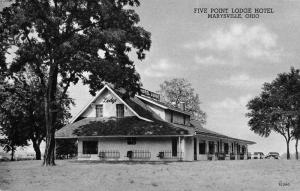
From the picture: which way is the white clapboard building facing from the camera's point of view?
toward the camera

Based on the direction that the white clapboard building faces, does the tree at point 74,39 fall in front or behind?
in front
